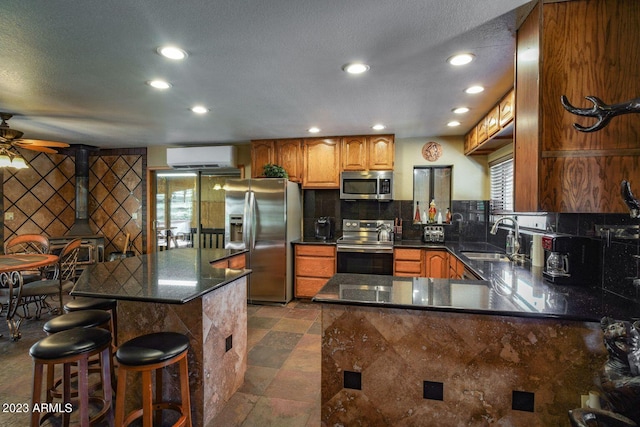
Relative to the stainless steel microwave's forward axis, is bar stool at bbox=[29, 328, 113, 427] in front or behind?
in front

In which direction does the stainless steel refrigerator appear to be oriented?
toward the camera

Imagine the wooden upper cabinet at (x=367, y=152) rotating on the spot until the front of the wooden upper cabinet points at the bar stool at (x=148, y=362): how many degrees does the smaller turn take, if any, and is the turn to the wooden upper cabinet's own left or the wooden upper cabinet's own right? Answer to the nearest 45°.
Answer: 0° — it already faces it

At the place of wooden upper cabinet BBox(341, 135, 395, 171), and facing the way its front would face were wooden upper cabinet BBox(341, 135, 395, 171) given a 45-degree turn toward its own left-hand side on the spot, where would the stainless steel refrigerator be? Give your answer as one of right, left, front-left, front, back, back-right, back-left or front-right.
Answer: back-right

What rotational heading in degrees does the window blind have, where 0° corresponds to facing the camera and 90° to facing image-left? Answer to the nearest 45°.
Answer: approximately 45°

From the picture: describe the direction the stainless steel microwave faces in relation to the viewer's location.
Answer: facing the viewer

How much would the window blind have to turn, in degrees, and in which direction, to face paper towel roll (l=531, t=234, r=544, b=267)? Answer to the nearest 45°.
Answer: approximately 45° to its left

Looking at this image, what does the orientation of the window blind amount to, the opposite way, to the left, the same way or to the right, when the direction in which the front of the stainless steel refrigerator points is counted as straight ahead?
to the right

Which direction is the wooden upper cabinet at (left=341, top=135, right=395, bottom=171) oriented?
toward the camera

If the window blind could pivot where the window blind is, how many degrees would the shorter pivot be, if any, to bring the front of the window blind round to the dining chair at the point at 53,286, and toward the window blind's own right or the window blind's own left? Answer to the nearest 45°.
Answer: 0° — it already faces it

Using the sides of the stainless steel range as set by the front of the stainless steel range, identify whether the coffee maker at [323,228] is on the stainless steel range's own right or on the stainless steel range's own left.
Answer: on the stainless steel range's own right

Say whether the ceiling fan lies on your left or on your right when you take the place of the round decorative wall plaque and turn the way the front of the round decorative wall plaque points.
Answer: on your right

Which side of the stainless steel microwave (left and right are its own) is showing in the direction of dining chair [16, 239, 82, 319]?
right

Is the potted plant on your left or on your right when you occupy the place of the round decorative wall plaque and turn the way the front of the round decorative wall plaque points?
on your right

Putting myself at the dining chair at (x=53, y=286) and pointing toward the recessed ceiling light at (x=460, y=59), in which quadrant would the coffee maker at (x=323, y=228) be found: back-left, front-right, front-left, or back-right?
front-left
